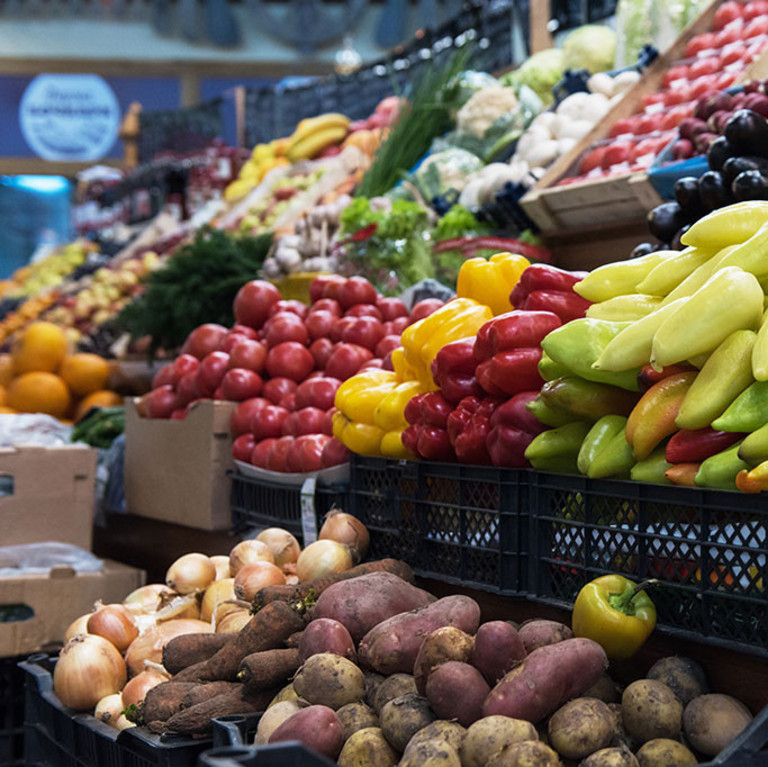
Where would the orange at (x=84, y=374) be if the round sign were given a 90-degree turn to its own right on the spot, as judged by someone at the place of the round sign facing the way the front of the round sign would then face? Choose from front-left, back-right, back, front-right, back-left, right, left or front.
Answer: left

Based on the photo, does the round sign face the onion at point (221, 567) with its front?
yes

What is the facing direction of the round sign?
toward the camera

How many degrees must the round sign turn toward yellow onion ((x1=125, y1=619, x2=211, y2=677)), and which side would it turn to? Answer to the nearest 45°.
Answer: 0° — it already faces it

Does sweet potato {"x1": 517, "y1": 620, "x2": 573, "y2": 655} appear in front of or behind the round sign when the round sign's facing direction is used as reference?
in front

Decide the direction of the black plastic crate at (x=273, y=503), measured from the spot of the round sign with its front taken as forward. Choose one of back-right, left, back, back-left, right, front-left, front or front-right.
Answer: front

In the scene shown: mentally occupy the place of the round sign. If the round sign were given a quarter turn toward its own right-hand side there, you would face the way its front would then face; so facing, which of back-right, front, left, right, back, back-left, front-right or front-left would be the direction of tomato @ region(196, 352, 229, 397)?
left

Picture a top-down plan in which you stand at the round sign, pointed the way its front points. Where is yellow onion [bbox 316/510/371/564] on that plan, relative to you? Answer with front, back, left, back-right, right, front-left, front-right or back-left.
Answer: front

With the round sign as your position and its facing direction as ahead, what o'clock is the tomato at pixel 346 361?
The tomato is roughly at 12 o'clock from the round sign.

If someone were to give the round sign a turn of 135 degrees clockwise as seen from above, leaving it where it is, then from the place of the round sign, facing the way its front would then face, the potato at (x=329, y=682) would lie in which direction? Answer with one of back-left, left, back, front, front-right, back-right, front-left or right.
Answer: back-left

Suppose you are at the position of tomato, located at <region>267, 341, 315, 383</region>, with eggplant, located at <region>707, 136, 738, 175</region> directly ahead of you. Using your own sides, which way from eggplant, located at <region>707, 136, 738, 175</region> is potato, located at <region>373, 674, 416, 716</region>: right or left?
right

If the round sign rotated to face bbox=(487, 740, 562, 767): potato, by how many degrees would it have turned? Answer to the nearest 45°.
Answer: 0° — it already faces it

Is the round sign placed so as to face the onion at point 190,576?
yes

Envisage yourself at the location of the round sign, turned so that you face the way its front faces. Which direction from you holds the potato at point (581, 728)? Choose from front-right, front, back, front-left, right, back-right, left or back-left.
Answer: front

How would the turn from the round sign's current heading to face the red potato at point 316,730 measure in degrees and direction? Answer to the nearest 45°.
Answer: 0° — it already faces it

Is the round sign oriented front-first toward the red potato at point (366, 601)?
yes

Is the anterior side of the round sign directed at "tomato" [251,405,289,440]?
yes

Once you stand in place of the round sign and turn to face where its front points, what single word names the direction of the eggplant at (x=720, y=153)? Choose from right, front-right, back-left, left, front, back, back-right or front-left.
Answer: front

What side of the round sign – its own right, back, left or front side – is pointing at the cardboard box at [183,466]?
front

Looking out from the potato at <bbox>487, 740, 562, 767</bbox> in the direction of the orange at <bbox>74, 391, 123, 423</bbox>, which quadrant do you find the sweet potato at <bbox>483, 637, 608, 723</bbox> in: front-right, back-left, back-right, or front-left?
front-right

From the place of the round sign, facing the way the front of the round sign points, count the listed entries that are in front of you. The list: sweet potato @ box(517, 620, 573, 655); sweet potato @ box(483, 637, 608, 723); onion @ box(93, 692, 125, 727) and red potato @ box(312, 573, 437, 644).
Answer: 4

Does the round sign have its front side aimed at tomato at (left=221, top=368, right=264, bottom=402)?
yes

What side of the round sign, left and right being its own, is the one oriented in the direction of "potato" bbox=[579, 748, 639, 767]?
front
